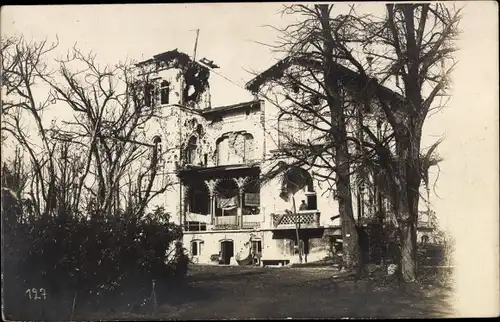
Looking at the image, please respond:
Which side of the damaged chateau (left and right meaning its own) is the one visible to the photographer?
front

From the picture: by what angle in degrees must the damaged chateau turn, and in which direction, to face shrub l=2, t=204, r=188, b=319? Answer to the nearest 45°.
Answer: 0° — it already faces it

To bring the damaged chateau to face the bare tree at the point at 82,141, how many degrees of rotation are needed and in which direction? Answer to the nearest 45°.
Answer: approximately 90° to its right
